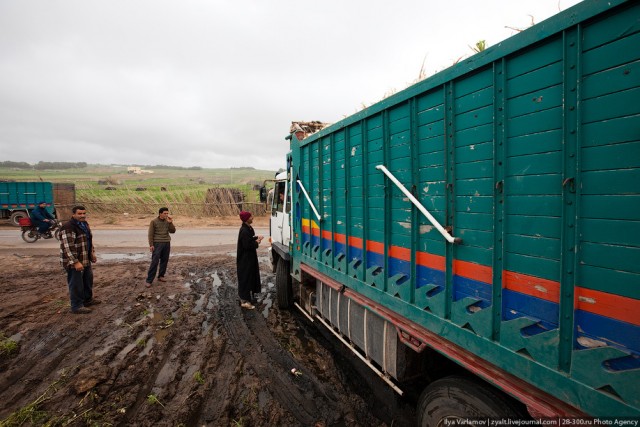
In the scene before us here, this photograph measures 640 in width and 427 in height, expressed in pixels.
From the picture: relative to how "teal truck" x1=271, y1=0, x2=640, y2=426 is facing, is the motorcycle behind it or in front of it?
in front

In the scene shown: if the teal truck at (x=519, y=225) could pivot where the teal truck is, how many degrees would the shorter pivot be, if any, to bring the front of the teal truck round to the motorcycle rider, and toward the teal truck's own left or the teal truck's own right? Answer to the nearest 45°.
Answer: approximately 45° to the teal truck's own left

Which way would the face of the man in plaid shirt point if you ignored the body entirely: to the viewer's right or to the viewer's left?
to the viewer's right

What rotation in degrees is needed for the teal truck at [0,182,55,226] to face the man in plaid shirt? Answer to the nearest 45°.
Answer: approximately 90° to its left

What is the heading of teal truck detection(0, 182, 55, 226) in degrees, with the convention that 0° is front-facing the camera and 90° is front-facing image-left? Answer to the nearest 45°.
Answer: approximately 90°

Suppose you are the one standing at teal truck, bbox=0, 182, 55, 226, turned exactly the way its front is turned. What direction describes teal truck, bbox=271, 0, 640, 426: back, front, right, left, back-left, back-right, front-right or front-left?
left

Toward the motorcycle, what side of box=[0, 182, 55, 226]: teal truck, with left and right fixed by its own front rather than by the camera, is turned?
left

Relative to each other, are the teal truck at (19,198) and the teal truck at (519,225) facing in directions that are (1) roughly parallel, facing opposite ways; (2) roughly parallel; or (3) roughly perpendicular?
roughly perpendicular

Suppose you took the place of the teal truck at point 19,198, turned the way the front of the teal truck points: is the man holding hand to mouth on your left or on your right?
on your left

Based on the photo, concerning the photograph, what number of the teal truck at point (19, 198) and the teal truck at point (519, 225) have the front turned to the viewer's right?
0

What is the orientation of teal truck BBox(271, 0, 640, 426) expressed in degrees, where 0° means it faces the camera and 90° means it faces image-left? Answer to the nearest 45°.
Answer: approximately 135°
